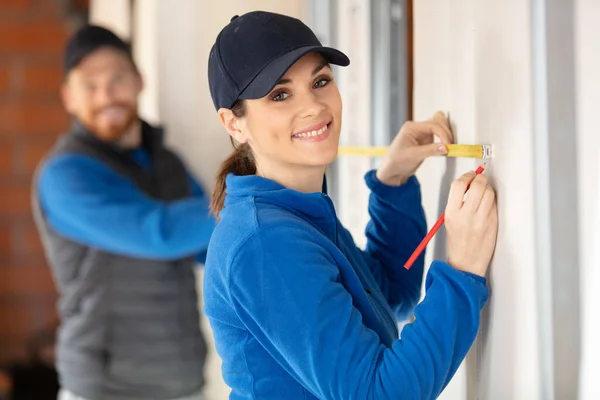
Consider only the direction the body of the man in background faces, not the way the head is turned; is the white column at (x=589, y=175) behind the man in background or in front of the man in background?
in front

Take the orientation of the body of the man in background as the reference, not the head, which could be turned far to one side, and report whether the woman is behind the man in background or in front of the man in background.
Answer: in front

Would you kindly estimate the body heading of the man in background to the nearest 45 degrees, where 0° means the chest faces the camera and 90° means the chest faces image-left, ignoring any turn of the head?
approximately 315°

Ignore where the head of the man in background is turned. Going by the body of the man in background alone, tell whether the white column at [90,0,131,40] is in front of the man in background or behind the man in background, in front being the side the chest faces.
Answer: behind

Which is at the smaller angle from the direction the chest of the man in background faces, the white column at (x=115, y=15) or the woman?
the woman
